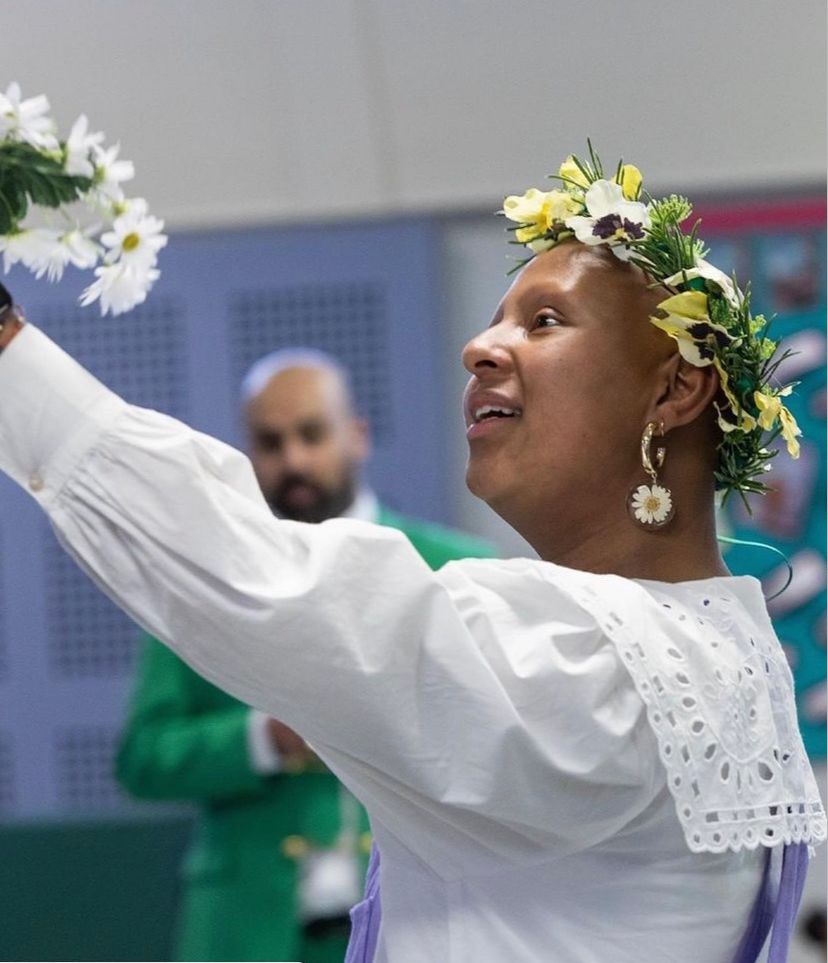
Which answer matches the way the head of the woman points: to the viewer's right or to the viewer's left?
to the viewer's left

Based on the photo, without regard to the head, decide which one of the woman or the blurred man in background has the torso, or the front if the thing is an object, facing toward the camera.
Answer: the blurred man in background

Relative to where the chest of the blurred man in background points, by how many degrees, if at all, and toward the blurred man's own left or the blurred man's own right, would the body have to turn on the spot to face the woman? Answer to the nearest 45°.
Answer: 0° — they already face them

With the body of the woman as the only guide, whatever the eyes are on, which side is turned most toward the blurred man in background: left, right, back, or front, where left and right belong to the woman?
right

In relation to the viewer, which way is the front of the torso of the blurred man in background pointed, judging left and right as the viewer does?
facing the viewer

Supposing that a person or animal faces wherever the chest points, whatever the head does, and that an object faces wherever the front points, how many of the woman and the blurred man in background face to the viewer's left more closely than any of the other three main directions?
1

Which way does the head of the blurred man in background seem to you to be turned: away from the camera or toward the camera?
toward the camera

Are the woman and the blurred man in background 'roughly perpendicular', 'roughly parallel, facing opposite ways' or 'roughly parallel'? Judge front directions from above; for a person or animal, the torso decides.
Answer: roughly perpendicular

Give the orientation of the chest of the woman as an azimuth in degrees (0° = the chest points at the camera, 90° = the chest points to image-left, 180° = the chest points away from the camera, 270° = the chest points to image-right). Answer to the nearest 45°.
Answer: approximately 90°
